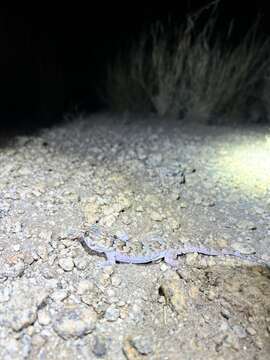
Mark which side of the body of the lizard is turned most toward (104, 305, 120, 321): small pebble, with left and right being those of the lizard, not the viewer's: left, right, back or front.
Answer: left

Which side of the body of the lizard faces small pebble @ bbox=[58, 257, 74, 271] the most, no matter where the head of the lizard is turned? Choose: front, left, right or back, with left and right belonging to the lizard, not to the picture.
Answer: front

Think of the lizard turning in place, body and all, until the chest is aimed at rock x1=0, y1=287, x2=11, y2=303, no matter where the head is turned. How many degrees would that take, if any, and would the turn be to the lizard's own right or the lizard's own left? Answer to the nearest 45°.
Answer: approximately 45° to the lizard's own left

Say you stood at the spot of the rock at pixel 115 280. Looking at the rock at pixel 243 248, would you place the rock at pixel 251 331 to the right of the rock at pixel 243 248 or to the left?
right

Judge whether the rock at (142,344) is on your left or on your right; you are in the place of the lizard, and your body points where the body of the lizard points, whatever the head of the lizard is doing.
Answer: on your left

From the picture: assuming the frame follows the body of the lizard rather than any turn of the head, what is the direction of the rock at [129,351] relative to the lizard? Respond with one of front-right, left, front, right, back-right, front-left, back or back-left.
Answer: left

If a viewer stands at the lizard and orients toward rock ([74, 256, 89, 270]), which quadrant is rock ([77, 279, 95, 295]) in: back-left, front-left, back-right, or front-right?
front-left

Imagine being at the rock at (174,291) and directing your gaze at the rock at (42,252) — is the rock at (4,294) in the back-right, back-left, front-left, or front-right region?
front-left

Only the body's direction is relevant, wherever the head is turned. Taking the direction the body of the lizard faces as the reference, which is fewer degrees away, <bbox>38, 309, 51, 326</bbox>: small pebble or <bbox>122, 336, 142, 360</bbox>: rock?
the small pebble

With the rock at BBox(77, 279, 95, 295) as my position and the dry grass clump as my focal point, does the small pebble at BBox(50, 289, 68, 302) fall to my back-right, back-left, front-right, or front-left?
back-left

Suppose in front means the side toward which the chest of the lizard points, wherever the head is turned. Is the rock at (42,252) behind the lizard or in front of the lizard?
in front

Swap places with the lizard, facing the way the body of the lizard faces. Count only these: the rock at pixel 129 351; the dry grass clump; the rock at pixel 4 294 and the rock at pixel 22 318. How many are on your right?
1

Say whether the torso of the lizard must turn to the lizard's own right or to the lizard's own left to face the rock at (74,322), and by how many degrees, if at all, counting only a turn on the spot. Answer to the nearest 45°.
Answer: approximately 45° to the lizard's own left

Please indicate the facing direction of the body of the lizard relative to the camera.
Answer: to the viewer's left
